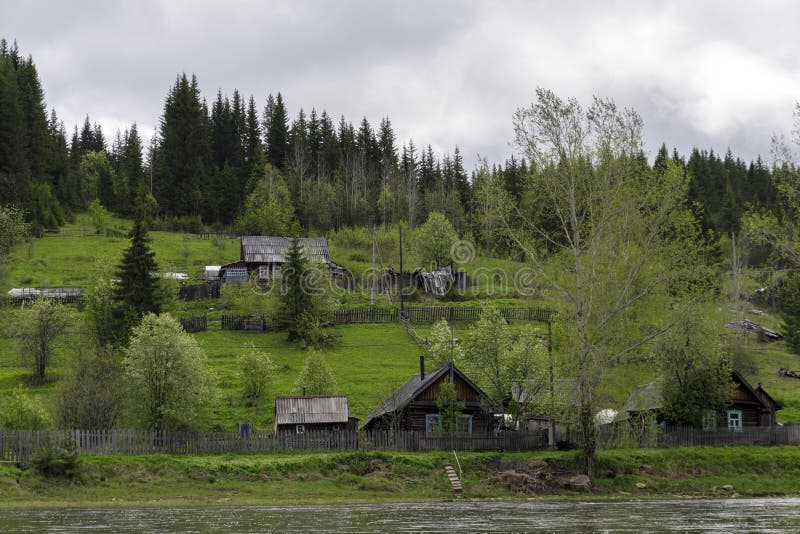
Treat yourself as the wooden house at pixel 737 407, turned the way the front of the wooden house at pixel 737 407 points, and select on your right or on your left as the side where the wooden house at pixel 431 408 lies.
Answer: on your right

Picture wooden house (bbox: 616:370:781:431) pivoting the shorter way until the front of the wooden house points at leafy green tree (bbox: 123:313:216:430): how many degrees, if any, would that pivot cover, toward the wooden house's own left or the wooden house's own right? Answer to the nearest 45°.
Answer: approximately 45° to the wooden house's own right

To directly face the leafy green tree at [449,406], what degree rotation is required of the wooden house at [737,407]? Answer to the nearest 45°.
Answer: approximately 45° to its right

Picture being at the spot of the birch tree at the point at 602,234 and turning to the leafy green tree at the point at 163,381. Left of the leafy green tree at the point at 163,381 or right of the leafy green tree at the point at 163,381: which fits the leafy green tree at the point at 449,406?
right

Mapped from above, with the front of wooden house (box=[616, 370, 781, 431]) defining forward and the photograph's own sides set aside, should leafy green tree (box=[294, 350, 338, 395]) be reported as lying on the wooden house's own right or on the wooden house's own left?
on the wooden house's own right

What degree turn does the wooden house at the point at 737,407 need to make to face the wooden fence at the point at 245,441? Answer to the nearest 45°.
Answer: approximately 45° to its right

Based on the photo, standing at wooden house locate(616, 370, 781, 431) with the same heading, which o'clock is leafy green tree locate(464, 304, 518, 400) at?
The leafy green tree is roughly at 4 o'clock from the wooden house.

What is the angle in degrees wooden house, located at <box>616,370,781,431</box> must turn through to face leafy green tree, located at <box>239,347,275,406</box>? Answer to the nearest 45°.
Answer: approximately 90° to its right

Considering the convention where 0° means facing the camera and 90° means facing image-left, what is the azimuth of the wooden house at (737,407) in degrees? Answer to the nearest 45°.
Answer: approximately 0°

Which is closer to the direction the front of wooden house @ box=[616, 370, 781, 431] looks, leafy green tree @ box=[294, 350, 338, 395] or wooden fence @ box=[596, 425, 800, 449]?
the wooden fence

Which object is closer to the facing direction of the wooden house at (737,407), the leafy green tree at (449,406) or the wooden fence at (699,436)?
the wooden fence
